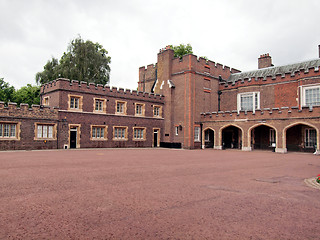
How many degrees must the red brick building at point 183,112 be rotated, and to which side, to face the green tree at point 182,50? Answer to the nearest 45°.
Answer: approximately 180°

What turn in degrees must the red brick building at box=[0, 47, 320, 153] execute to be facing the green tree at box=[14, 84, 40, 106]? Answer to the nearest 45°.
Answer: approximately 135° to its right

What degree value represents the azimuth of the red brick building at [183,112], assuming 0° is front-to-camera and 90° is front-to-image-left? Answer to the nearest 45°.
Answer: approximately 0°
